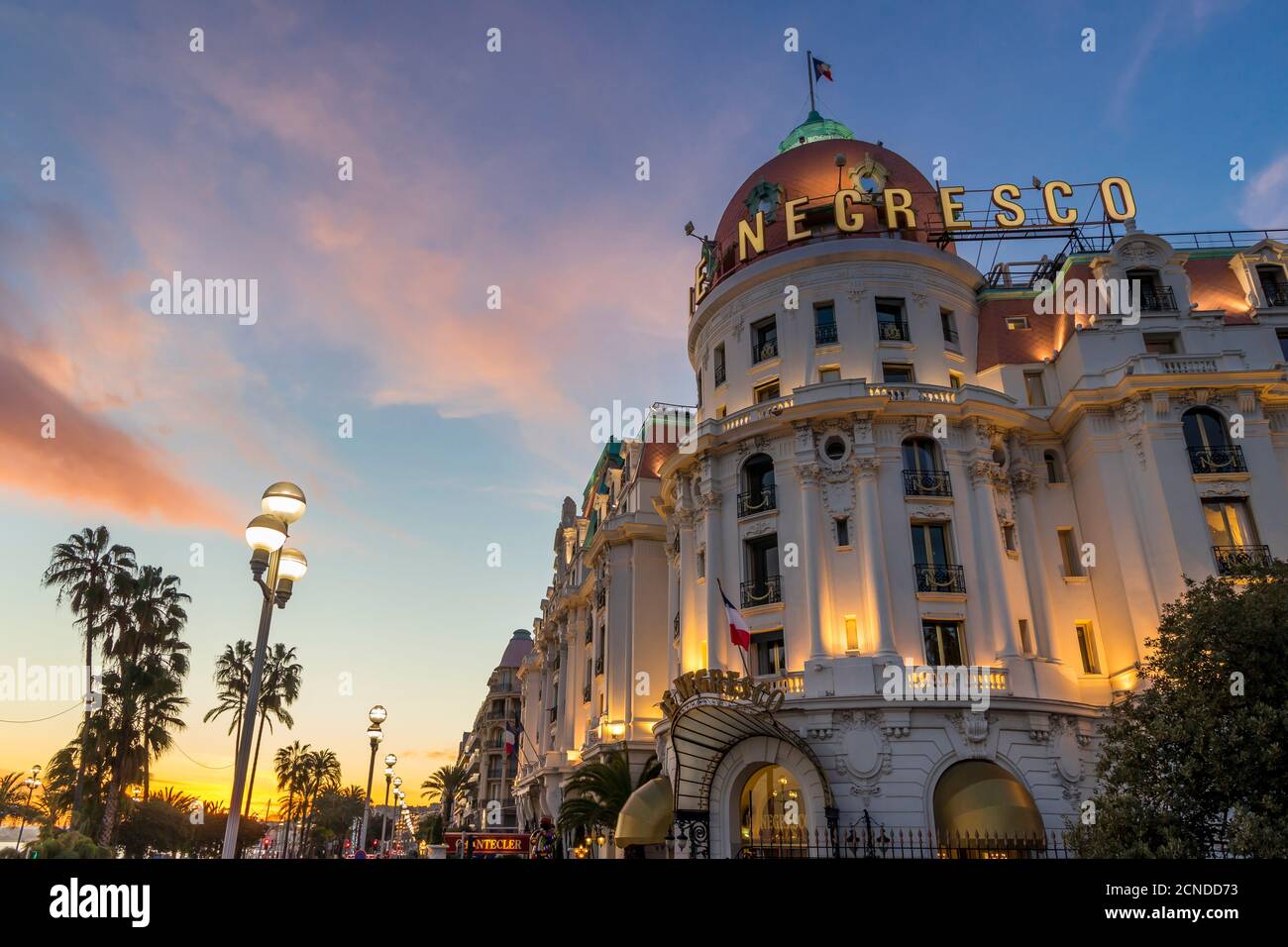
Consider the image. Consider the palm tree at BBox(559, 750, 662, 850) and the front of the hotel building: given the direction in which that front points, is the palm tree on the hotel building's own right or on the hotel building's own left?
on the hotel building's own right

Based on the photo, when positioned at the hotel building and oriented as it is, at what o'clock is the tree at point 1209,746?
The tree is roughly at 10 o'clock from the hotel building.

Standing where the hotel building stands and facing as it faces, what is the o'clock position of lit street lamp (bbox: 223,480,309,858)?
The lit street lamp is roughly at 11 o'clock from the hotel building.

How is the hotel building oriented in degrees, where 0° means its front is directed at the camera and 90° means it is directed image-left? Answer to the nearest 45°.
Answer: approximately 45°

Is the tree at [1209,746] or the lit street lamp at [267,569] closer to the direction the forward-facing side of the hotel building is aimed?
the lit street lamp

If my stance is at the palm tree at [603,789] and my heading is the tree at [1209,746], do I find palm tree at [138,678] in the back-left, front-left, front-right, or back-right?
back-right
